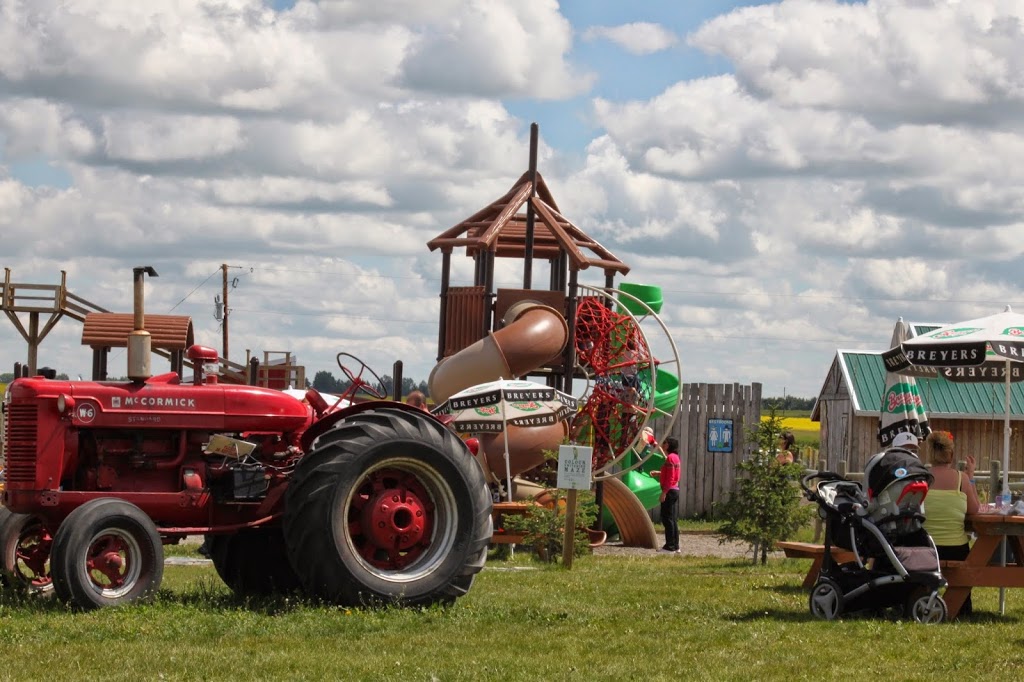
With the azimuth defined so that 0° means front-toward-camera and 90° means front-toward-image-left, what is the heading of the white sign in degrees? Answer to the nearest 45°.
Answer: approximately 0°

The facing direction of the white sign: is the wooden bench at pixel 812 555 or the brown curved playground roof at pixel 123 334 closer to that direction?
the wooden bench

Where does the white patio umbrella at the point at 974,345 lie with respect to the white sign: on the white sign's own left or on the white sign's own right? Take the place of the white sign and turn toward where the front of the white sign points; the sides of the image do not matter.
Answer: on the white sign's own left

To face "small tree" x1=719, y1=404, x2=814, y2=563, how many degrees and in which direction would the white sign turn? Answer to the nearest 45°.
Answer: approximately 135° to its left

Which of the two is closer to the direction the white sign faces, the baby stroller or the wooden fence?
the baby stroller

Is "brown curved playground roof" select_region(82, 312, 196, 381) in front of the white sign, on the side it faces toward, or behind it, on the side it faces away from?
behind

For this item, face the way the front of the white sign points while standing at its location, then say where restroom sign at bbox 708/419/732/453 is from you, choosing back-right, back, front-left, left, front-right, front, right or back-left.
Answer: back

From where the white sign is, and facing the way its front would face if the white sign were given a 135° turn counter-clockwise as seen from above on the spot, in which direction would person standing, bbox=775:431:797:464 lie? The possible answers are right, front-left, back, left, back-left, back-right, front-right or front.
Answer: front

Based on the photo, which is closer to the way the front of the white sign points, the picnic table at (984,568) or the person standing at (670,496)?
the picnic table

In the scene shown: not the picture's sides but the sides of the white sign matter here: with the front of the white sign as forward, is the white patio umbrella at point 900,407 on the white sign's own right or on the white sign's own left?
on the white sign's own left
